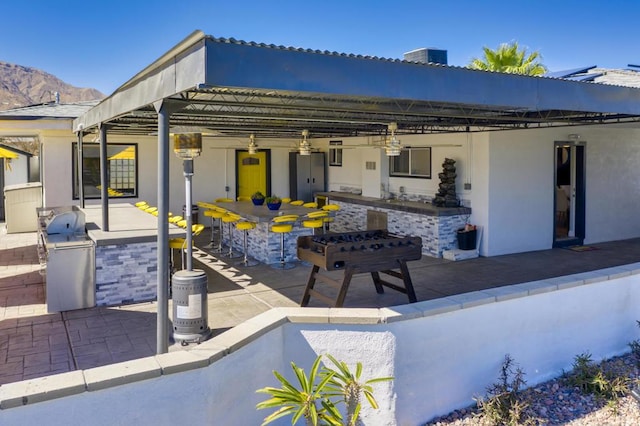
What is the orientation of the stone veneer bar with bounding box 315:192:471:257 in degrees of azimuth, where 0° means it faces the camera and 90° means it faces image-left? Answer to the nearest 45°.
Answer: approximately 45°

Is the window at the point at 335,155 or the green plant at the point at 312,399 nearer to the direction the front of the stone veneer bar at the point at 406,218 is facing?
the green plant

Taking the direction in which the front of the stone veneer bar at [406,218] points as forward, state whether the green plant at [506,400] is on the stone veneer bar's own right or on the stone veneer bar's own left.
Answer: on the stone veneer bar's own left

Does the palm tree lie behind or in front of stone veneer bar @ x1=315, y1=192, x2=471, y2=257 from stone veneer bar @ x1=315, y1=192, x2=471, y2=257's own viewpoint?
behind
